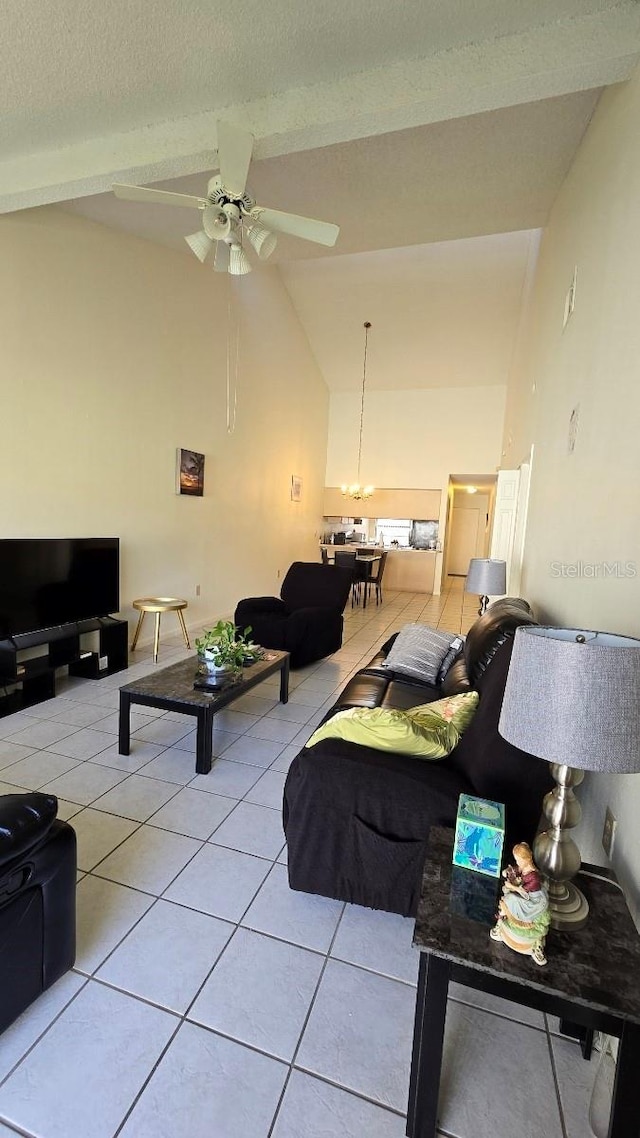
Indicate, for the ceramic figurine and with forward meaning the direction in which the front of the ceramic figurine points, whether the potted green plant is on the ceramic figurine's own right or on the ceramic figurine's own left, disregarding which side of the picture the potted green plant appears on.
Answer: on the ceramic figurine's own right

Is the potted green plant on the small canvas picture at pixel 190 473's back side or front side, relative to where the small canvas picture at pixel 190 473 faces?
on the front side

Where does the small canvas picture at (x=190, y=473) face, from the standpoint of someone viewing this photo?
facing the viewer and to the right of the viewer

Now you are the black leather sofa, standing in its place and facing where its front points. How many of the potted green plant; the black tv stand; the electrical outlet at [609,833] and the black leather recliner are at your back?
1

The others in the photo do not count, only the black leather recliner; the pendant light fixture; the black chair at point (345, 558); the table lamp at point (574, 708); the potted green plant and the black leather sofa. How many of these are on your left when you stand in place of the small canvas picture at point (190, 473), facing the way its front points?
2

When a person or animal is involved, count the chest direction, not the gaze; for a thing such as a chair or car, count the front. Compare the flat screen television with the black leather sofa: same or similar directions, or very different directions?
very different directions

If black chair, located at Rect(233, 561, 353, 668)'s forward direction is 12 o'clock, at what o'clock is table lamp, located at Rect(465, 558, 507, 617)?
The table lamp is roughly at 8 o'clock from the black chair.

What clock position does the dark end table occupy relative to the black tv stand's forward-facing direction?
The dark end table is roughly at 1 o'clock from the black tv stand.

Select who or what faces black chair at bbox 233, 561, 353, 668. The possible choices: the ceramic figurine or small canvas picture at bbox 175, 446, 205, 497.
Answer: the small canvas picture

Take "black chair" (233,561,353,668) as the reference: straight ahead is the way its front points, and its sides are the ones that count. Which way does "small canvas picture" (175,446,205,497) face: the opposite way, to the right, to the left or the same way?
to the left

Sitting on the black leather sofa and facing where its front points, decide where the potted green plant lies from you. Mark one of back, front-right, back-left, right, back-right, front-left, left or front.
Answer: front-right

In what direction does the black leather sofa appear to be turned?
to the viewer's left

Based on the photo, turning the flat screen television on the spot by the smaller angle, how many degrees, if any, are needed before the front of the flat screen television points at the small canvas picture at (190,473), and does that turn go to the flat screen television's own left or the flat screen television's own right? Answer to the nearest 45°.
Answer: approximately 90° to the flat screen television's own left

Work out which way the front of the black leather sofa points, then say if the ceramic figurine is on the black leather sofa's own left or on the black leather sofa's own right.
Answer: on the black leather sofa's own left
